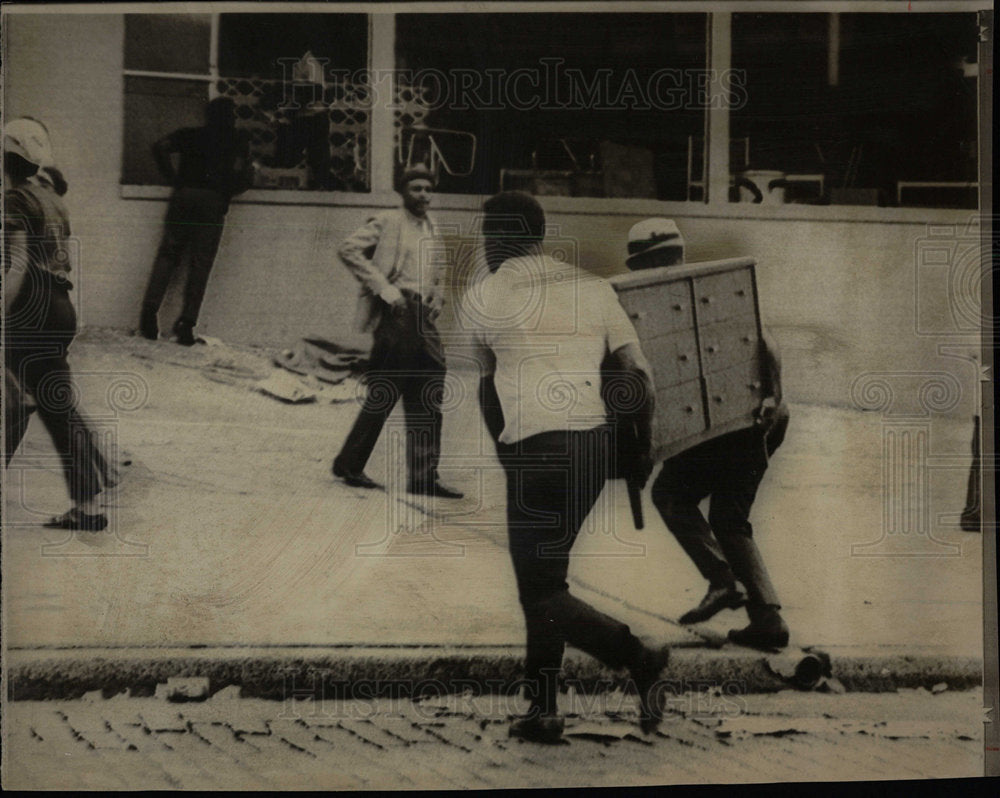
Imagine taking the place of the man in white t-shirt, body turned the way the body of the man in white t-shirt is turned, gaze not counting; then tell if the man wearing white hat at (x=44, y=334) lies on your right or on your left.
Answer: on your left

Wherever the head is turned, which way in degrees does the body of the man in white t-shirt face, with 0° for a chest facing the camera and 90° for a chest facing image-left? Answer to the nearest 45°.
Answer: approximately 135°

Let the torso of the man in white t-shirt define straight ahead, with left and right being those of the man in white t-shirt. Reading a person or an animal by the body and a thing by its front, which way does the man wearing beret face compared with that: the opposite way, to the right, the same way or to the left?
the opposite way

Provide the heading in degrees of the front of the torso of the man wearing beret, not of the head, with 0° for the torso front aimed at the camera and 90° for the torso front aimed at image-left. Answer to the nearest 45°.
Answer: approximately 315°

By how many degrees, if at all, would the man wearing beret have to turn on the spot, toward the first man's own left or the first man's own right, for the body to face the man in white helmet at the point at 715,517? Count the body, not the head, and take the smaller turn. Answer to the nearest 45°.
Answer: approximately 45° to the first man's own left
